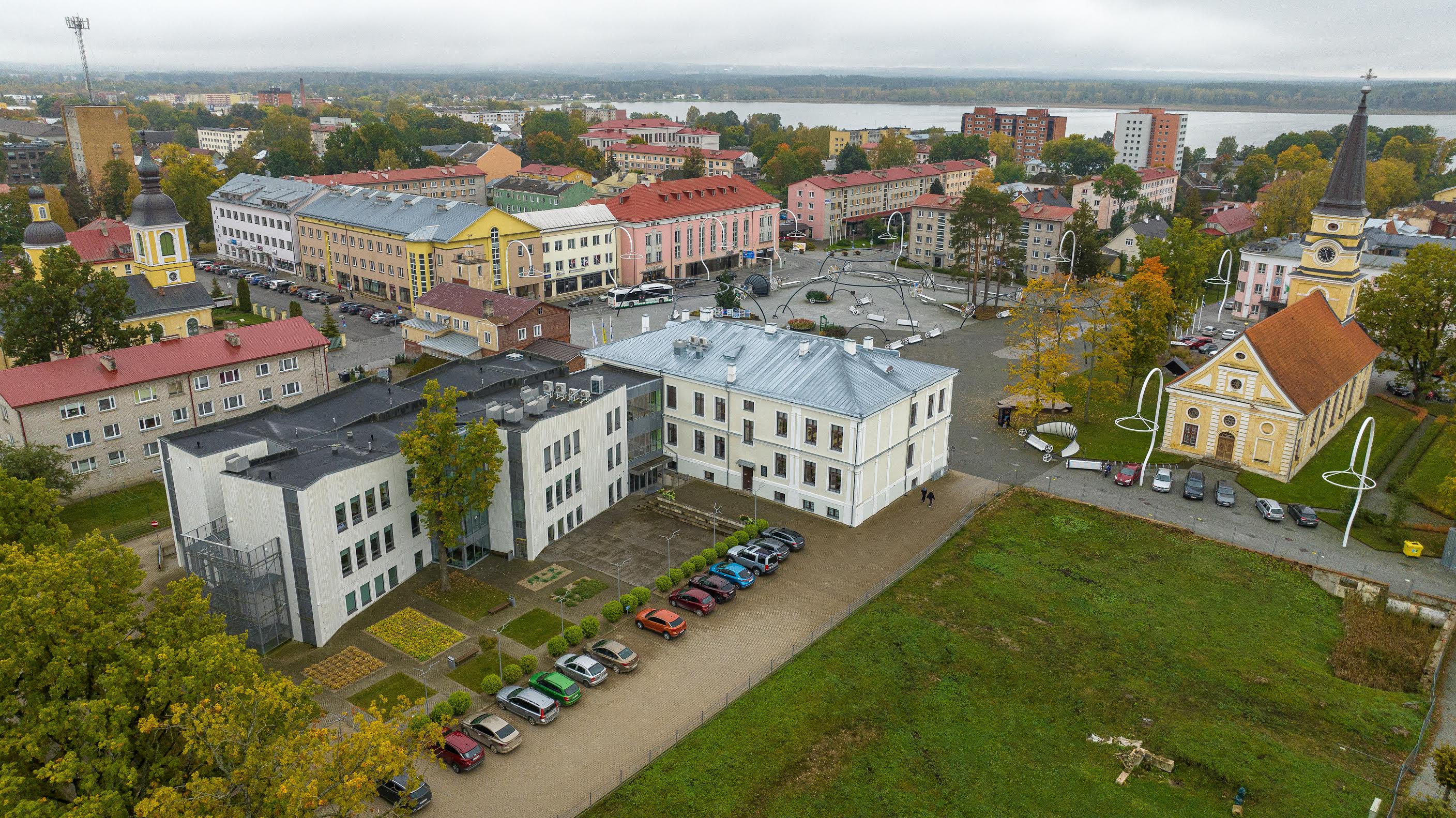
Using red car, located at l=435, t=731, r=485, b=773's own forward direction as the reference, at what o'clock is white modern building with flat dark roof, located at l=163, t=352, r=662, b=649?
The white modern building with flat dark roof is roughly at 1 o'clock from the red car.

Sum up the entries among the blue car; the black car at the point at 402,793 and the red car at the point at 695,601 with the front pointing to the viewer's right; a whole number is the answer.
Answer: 0

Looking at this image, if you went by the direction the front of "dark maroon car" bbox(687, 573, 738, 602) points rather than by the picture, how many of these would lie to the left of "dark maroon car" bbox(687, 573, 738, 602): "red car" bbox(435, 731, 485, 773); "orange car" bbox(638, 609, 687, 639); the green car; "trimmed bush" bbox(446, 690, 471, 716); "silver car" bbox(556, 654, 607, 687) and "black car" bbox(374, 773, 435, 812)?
6

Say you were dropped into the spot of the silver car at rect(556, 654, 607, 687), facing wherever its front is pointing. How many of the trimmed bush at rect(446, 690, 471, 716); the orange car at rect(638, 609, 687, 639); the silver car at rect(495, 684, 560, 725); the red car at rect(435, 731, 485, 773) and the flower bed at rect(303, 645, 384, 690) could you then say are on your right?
1

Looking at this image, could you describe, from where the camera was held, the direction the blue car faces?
facing away from the viewer and to the left of the viewer

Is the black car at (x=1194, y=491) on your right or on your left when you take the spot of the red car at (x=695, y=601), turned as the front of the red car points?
on your right

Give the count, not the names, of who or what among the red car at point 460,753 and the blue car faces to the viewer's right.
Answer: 0

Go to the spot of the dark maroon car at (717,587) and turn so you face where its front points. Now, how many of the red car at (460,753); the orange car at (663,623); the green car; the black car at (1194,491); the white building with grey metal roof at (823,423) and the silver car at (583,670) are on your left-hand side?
4

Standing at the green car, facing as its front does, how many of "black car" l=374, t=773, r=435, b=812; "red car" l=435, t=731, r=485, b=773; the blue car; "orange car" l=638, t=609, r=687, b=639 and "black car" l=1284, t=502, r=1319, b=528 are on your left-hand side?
2

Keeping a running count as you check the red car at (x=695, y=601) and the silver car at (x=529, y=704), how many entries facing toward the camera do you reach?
0

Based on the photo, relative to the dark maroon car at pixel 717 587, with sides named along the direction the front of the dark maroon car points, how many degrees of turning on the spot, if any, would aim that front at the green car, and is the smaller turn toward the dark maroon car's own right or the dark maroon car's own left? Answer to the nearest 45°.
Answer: approximately 90° to the dark maroon car's own left

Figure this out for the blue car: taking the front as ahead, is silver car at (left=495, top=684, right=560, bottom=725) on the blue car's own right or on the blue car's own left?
on the blue car's own left

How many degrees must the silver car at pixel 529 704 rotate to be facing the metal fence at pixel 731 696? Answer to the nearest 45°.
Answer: approximately 135° to its right

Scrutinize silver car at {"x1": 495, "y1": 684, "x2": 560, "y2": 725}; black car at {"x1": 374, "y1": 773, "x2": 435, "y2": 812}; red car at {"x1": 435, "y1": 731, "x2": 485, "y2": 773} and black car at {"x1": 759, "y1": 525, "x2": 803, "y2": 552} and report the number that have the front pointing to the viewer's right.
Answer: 0

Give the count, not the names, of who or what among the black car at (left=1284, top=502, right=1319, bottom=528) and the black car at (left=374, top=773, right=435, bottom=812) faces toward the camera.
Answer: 0

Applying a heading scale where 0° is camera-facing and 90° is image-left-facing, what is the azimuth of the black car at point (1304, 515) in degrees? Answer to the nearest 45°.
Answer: approximately 135°

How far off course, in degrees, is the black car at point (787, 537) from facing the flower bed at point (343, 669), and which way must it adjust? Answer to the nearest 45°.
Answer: approximately 90° to its left
